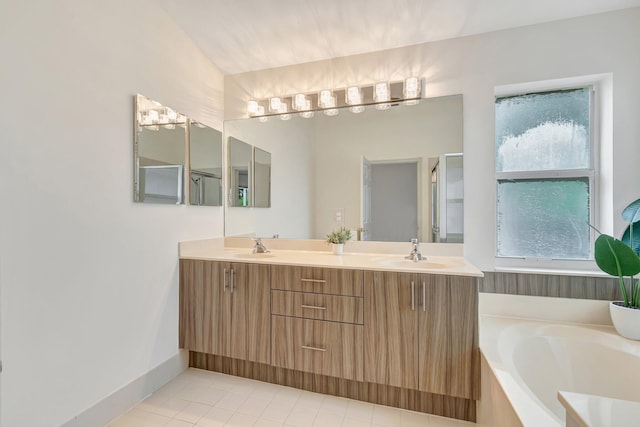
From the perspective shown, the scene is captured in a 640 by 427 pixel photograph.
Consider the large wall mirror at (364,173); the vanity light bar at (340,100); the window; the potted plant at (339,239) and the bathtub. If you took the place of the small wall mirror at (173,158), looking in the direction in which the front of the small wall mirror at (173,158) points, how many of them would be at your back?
0

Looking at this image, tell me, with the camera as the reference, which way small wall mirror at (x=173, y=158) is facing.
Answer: facing the viewer and to the right of the viewer

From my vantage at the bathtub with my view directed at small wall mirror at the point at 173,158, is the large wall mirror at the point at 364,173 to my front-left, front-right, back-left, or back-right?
front-right

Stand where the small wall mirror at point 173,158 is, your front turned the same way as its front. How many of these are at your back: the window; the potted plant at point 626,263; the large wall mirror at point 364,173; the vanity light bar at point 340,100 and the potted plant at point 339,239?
0

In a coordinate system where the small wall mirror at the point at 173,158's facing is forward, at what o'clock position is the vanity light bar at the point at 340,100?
The vanity light bar is roughly at 11 o'clock from the small wall mirror.

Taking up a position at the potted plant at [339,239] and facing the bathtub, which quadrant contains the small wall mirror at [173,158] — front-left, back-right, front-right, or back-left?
back-right

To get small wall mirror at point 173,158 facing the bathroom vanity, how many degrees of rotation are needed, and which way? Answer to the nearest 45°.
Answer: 0° — it already faces it

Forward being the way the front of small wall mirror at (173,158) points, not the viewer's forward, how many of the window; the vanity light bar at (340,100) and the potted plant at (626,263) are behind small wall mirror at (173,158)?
0

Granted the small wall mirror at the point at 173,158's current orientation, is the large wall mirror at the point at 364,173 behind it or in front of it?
in front

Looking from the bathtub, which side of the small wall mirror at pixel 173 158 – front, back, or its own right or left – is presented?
front

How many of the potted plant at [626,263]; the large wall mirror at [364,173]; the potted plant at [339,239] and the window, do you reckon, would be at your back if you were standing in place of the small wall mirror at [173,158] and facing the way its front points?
0

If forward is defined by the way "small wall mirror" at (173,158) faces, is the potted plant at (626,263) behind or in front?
in front
